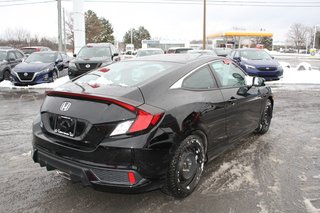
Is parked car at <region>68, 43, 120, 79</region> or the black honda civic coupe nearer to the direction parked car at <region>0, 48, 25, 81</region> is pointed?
the black honda civic coupe

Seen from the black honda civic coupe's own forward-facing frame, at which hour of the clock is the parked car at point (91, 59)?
The parked car is roughly at 10 o'clock from the black honda civic coupe.

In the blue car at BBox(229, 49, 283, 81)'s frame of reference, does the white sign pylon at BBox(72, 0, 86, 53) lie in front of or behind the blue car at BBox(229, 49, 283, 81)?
behind

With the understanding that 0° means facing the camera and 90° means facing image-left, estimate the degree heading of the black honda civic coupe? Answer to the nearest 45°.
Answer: approximately 225°

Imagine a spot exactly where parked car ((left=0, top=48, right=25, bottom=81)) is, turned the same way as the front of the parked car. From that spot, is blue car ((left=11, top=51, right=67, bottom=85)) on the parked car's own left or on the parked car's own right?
on the parked car's own left

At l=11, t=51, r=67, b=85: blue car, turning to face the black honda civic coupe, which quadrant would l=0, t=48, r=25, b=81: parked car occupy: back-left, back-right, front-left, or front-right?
back-right

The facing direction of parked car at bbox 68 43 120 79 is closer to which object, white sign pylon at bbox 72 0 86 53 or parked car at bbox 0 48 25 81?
the parked car

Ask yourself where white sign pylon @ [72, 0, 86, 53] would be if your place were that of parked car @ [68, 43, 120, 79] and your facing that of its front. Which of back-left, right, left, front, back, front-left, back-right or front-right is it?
back-right

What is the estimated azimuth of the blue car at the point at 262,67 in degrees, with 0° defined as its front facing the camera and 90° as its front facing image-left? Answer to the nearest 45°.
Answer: approximately 315°

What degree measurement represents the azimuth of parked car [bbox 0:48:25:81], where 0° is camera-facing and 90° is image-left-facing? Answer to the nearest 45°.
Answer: approximately 45°

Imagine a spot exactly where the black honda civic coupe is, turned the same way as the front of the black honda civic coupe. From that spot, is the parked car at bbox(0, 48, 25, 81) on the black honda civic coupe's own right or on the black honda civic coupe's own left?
on the black honda civic coupe's own left

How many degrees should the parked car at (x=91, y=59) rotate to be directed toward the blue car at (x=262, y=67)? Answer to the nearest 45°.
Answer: approximately 135° to its left

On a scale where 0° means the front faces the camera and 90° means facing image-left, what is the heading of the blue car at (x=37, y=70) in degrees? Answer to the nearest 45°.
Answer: approximately 45°

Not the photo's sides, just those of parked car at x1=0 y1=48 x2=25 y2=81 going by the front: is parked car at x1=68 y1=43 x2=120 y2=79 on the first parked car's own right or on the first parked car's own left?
on the first parked car's own left

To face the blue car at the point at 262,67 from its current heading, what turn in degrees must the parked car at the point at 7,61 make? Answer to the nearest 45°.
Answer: approximately 90° to its left
